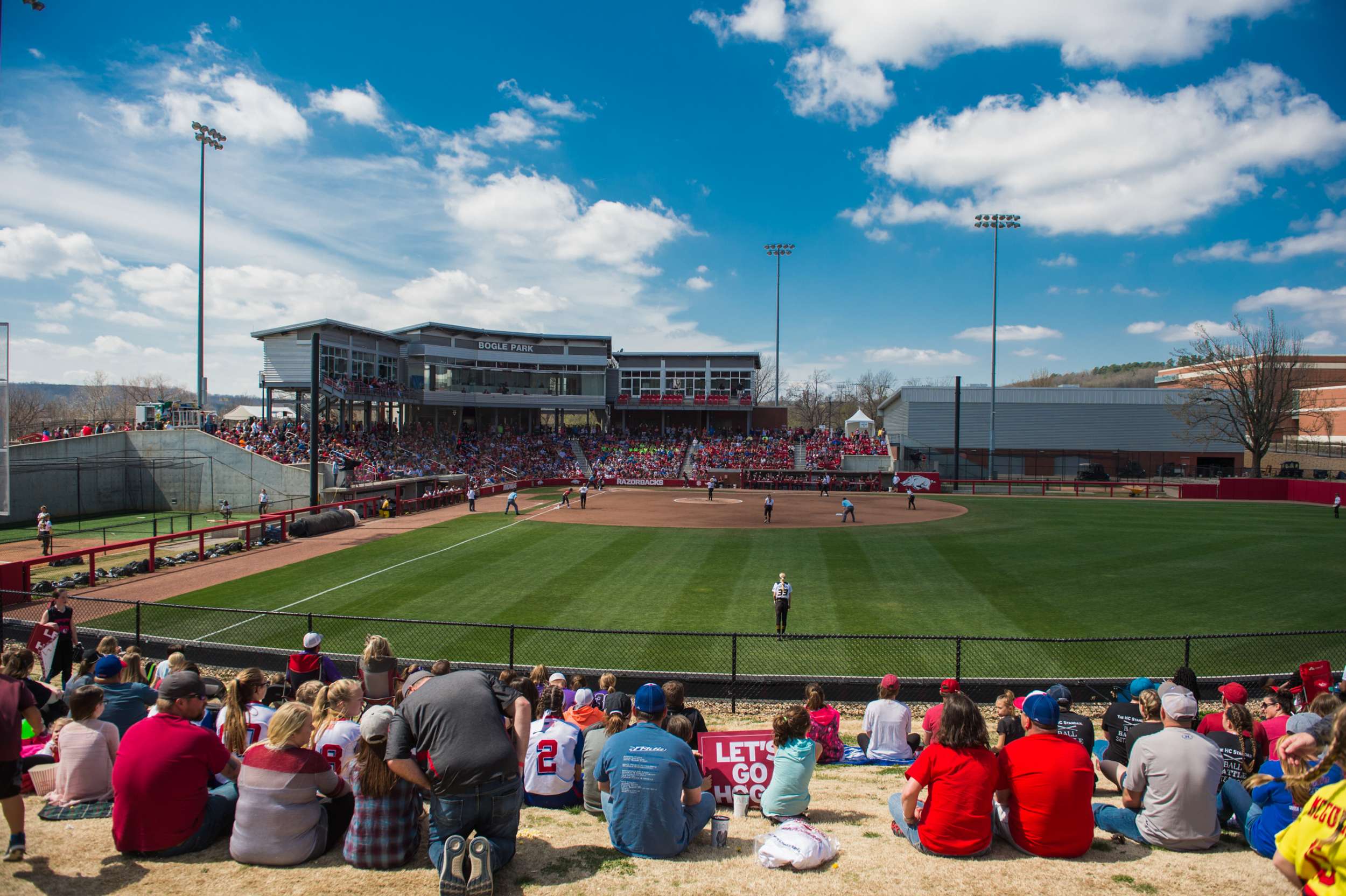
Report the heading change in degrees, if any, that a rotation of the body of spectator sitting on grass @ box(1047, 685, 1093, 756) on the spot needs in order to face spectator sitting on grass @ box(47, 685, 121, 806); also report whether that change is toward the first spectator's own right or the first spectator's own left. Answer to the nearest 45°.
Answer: approximately 135° to the first spectator's own left

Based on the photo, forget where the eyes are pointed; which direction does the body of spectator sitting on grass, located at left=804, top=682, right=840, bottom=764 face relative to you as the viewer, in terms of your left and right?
facing away from the viewer

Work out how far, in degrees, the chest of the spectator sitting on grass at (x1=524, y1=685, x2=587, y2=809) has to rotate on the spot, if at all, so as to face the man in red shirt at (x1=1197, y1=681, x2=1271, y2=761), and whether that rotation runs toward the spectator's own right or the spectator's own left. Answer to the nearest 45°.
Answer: approximately 90° to the spectator's own right

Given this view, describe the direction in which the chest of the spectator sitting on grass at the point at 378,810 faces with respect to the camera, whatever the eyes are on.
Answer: away from the camera

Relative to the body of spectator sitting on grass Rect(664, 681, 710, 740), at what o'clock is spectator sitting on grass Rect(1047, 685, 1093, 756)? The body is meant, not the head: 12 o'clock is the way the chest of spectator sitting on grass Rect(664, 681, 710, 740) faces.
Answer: spectator sitting on grass Rect(1047, 685, 1093, 756) is roughly at 3 o'clock from spectator sitting on grass Rect(664, 681, 710, 740).

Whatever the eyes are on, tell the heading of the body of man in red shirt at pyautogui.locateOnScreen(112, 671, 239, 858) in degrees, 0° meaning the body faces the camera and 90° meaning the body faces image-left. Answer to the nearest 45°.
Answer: approximately 225°

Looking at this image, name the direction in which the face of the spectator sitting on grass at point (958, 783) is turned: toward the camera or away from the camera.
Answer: away from the camera

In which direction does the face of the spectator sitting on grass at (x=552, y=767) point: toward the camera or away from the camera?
away from the camera

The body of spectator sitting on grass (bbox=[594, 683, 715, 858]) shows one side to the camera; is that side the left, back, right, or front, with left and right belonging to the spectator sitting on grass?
back

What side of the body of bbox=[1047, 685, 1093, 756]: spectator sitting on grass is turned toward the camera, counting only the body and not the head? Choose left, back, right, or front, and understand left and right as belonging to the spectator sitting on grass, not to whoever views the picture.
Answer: back

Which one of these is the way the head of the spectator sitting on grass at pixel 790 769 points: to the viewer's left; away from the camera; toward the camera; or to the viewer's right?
away from the camera

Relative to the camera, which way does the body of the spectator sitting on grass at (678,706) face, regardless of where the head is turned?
away from the camera

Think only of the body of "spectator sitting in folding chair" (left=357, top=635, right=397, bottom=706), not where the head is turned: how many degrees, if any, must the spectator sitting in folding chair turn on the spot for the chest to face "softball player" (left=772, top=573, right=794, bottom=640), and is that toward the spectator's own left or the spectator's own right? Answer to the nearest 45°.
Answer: approximately 45° to the spectator's own right

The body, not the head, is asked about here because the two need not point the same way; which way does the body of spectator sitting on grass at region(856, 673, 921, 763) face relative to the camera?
away from the camera

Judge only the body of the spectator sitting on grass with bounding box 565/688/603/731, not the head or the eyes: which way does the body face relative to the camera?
away from the camera
